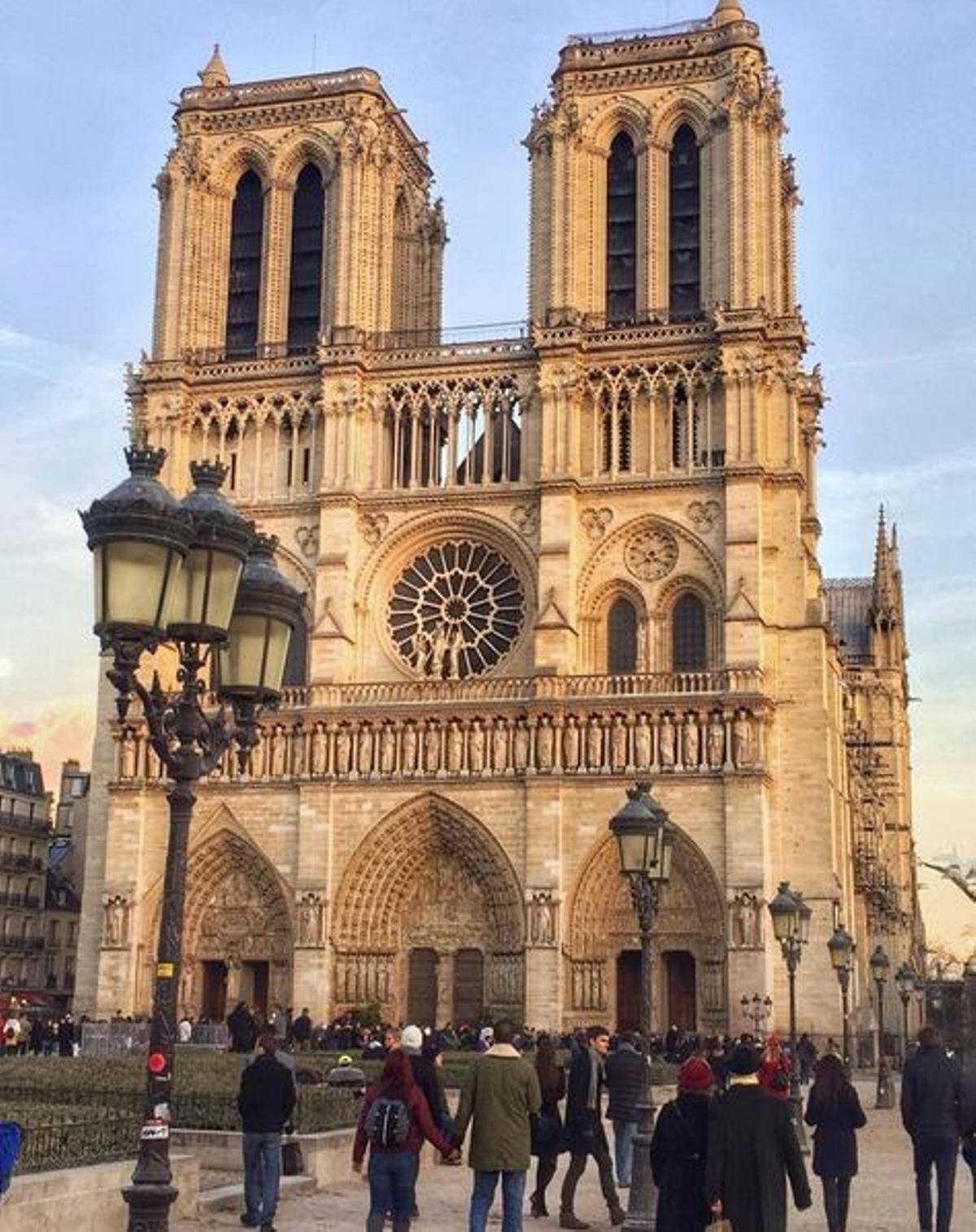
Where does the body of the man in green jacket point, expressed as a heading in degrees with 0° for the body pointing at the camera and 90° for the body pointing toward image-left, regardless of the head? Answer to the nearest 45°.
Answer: approximately 180°

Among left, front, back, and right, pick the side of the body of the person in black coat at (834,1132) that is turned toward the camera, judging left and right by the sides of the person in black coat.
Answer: back

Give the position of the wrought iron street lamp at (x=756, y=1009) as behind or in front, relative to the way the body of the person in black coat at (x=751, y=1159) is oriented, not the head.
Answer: in front

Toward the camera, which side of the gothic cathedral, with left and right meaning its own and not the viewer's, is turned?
front

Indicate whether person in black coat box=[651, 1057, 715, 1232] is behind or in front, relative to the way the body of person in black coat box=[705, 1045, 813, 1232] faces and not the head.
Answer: in front

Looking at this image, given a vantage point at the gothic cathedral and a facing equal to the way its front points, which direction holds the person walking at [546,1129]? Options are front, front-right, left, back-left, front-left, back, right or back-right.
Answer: front

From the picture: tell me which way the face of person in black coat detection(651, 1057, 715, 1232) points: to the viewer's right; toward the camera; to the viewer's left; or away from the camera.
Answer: away from the camera

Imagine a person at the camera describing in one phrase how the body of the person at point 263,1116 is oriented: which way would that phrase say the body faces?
away from the camera

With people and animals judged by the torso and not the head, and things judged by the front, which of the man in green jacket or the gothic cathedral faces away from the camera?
the man in green jacket

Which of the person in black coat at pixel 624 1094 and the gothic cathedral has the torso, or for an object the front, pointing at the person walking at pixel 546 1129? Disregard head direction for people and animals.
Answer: the gothic cathedral

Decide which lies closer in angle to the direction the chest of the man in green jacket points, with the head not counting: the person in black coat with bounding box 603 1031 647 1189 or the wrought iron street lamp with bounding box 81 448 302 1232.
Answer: the person in black coat

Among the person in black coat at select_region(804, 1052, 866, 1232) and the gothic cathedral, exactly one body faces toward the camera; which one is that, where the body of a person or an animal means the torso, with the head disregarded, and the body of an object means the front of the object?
the gothic cathedral

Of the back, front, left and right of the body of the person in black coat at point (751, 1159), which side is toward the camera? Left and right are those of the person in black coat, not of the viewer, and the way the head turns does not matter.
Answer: back

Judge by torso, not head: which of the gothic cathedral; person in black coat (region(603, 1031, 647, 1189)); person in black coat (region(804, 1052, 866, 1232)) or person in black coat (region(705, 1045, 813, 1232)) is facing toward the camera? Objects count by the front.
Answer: the gothic cathedral

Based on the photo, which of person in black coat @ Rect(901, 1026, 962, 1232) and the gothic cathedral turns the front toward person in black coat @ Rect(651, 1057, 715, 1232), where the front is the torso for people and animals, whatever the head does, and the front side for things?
the gothic cathedral

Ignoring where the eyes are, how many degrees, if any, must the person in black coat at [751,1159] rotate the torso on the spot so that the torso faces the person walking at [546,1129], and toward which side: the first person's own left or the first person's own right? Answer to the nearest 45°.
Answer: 0° — they already face them

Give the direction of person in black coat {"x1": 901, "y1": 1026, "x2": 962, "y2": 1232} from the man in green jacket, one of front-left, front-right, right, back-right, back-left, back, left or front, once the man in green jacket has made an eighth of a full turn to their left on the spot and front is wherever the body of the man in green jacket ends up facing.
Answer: right

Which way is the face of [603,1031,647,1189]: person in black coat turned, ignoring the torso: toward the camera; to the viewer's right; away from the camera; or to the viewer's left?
away from the camera

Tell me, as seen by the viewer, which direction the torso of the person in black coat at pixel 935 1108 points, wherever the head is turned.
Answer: away from the camera

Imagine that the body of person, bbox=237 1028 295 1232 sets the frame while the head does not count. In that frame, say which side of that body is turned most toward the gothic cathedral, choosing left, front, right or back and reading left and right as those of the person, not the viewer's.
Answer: front
